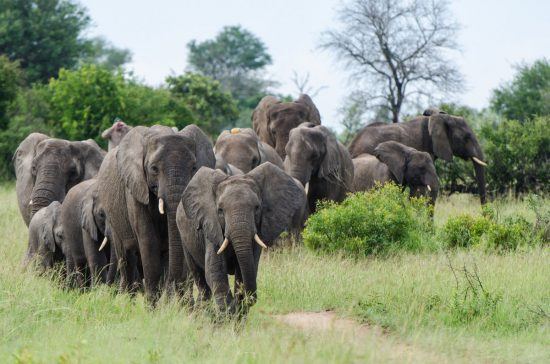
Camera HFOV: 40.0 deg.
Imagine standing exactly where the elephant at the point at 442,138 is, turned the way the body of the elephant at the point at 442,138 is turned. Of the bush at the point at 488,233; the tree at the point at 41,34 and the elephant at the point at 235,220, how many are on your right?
2

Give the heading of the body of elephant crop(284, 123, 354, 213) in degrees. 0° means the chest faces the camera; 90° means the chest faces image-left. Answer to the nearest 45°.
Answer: approximately 45°

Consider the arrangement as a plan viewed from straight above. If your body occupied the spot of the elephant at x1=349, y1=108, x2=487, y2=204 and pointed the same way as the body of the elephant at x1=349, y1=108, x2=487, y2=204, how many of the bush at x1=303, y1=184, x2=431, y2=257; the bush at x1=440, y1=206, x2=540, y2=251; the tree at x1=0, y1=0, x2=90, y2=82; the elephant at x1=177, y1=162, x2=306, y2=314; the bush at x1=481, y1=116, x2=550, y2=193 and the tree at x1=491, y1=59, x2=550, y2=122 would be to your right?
3

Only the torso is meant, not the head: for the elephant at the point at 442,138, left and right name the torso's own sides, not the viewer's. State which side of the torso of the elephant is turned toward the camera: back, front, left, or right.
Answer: right
